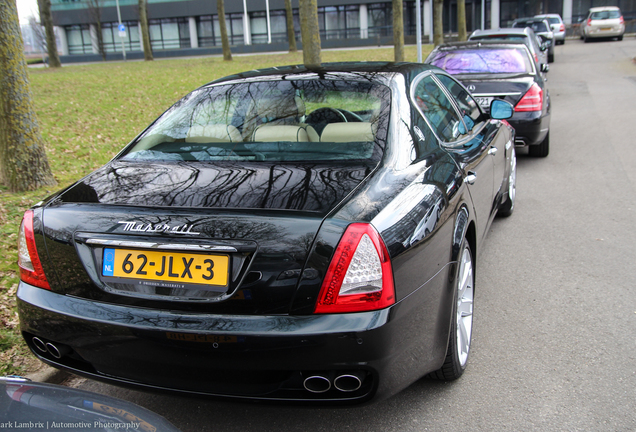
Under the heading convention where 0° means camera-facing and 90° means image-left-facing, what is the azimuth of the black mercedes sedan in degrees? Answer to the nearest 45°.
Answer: approximately 180°

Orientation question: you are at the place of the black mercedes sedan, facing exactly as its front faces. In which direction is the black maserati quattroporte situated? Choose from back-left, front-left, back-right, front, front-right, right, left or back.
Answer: back

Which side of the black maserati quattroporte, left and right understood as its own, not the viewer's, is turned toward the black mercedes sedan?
front

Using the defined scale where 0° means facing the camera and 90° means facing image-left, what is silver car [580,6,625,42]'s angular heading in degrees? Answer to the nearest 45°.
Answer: approximately 180°

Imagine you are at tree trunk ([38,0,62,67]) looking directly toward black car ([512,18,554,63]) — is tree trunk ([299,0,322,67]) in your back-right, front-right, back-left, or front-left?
front-right

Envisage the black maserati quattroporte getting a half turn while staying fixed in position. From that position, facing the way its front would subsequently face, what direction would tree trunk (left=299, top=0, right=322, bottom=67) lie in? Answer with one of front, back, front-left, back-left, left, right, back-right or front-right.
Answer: back-right

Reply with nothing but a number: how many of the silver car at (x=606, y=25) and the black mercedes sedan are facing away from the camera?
2

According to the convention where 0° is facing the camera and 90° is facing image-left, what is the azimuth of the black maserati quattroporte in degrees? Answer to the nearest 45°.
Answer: approximately 225°

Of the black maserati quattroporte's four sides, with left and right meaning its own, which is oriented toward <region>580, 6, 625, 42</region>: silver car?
front

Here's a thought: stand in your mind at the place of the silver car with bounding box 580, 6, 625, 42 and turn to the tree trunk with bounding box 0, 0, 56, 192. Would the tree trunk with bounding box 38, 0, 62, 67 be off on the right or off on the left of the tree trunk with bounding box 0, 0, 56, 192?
right

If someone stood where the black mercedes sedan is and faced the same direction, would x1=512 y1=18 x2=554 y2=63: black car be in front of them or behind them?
in front

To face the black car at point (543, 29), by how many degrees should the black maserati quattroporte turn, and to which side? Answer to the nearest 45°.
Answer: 0° — it already faces it

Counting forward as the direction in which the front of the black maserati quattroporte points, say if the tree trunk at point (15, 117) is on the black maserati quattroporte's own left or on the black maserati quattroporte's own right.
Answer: on the black maserati quattroporte's own left

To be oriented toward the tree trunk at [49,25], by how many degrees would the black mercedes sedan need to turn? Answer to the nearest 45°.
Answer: approximately 45° to its left

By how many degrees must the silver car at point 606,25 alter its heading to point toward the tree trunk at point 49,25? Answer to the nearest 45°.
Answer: approximately 135° to its left
